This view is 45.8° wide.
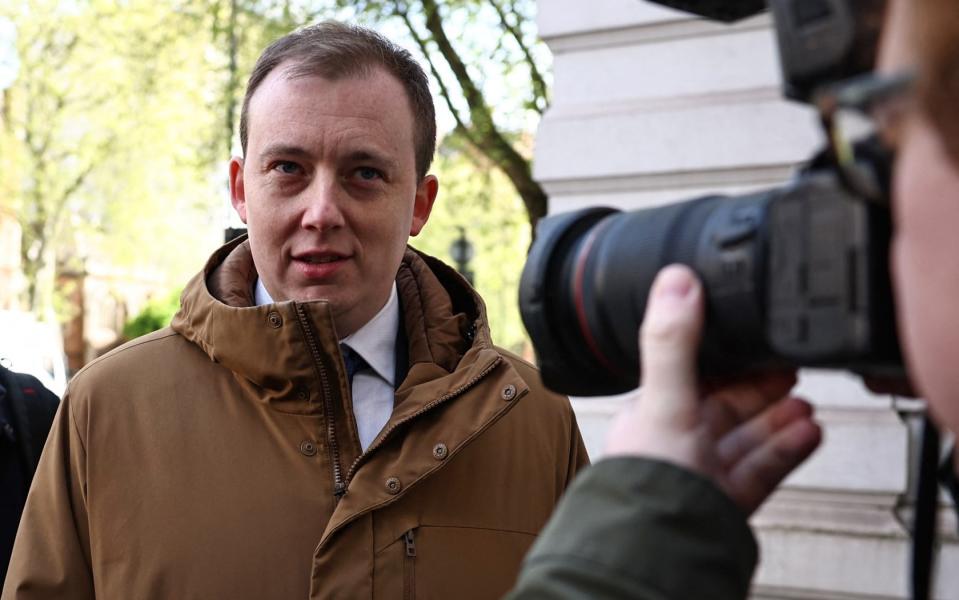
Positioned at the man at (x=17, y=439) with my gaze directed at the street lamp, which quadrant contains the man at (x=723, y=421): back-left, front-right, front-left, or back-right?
back-right

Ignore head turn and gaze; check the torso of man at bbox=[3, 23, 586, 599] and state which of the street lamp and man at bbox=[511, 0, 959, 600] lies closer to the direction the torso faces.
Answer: the man

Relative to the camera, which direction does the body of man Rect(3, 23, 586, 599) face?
toward the camera

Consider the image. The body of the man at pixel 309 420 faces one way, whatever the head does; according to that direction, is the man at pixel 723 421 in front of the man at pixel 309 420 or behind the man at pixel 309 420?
in front

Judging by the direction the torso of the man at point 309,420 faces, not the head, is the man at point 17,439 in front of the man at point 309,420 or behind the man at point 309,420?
behind

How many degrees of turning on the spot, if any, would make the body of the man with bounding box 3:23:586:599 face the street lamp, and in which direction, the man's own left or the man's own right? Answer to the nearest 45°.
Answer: approximately 180°
